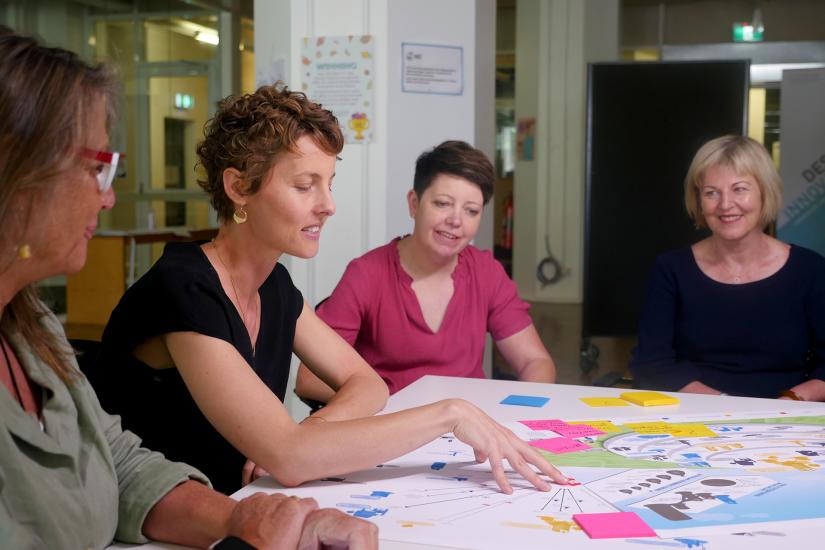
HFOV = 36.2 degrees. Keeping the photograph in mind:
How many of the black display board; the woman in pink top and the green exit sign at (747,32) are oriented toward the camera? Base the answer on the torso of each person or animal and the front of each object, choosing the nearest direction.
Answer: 3

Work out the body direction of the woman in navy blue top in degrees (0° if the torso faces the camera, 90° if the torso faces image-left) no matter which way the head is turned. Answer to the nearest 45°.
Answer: approximately 0°

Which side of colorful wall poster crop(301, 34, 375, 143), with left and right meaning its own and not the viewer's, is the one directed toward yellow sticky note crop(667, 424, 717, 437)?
front

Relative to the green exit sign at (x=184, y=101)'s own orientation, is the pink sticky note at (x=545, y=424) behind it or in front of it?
in front

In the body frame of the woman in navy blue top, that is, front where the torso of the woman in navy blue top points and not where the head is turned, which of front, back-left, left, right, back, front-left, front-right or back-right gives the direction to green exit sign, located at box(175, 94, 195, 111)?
back-right

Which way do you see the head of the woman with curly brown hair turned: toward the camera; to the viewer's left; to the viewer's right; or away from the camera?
to the viewer's right

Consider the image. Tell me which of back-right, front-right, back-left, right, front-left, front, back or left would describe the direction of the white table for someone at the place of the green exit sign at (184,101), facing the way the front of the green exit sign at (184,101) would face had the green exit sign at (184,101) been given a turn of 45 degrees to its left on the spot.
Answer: front-right

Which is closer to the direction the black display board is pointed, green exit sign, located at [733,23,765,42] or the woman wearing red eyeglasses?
the woman wearing red eyeglasses

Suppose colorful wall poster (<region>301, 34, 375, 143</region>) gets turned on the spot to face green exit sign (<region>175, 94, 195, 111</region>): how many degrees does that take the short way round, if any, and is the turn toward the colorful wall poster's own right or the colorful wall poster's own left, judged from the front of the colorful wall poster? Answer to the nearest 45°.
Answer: approximately 180°

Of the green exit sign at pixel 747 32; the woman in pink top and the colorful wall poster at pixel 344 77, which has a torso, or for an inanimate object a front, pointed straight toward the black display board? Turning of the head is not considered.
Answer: the green exit sign

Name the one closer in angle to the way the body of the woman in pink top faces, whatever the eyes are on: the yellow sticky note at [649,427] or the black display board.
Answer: the yellow sticky note

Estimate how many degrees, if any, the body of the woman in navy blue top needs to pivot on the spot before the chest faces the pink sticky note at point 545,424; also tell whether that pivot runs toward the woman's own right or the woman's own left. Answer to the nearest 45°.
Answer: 0° — they already face it

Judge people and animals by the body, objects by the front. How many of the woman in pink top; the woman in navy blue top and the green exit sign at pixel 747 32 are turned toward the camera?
3

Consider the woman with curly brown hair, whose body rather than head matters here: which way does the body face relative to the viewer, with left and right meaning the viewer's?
facing the viewer and to the right of the viewer

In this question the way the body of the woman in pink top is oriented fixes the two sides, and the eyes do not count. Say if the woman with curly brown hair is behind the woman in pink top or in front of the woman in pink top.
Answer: in front

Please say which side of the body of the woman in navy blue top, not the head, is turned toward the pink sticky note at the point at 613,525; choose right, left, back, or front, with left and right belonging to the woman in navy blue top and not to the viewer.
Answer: front

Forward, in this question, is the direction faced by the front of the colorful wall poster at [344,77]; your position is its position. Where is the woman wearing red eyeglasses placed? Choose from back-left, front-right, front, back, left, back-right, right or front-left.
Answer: front
